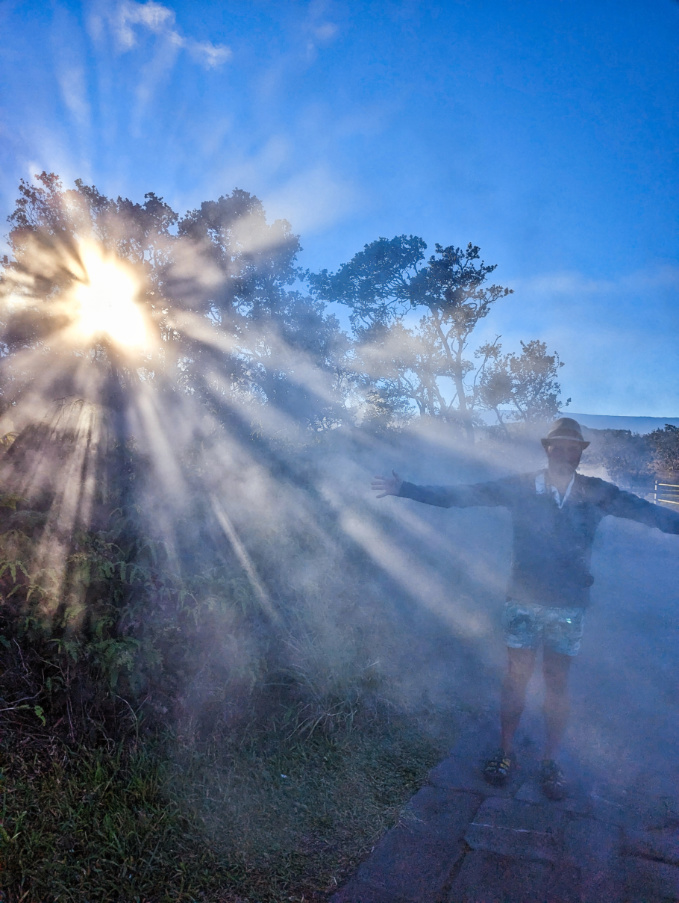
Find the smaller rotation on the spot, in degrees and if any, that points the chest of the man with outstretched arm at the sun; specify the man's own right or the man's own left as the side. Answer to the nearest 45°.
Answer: approximately 135° to the man's own right

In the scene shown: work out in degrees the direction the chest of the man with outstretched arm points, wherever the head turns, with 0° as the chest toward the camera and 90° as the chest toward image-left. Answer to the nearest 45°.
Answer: approximately 0°

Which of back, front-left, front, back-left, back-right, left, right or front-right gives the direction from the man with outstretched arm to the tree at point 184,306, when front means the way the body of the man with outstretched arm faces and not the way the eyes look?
back-right

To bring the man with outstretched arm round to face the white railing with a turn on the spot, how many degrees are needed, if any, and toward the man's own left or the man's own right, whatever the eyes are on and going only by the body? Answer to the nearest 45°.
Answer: approximately 180°
